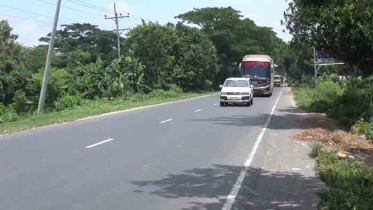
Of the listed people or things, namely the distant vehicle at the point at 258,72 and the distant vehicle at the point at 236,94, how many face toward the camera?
2

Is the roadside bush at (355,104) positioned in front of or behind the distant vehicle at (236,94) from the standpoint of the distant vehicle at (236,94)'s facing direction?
in front

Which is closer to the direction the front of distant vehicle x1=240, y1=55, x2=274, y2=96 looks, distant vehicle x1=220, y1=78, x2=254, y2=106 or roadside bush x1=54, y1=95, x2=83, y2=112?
the distant vehicle

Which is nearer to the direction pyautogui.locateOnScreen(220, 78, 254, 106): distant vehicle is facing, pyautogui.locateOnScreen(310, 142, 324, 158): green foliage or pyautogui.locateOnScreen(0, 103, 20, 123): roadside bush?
the green foliage

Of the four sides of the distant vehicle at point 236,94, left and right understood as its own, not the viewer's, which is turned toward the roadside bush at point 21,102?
right

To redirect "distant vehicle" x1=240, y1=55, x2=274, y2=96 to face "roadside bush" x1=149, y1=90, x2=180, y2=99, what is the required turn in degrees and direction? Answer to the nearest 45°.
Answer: approximately 90° to its right

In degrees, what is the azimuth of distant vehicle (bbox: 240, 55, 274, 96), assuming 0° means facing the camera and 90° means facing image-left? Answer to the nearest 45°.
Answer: approximately 0°

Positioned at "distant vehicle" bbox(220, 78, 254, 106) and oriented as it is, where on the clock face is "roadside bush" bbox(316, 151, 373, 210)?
The roadside bush is roughly at 12 o'clock from the distant vehicle.

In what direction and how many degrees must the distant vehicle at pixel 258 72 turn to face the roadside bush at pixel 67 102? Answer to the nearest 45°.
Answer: approximately 45° to its right
